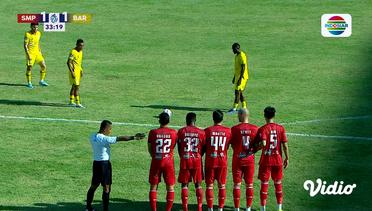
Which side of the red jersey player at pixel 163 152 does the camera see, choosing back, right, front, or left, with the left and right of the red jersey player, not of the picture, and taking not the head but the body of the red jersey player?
back

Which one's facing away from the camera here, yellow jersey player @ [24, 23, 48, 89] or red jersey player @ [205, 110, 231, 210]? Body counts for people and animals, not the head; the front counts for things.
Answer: the red jersey player

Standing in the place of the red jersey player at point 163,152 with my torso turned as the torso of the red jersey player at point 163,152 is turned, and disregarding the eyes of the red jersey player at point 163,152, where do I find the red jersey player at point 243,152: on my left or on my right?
on my right

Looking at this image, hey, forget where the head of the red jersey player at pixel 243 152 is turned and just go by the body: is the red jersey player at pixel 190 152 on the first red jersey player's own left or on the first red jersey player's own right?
on the first red jersey player's own left

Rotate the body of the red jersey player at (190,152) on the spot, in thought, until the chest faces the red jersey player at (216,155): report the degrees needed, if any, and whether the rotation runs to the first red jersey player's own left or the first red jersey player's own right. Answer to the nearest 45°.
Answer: approximately 90° to the first red jersey player's own right

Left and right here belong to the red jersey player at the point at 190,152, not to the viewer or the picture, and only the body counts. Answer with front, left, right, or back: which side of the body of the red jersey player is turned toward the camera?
back

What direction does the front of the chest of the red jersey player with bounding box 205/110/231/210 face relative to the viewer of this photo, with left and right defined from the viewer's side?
facing away from the viewer

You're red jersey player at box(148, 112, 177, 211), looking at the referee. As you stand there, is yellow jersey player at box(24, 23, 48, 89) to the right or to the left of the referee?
right

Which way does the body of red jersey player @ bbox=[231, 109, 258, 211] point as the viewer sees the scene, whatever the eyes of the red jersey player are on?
away from the camera

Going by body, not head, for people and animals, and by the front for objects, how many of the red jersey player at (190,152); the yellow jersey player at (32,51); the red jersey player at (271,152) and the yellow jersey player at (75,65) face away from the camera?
2

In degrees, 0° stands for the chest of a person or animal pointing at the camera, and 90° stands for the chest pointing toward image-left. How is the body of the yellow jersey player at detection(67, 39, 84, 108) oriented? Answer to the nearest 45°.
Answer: approximately 315°

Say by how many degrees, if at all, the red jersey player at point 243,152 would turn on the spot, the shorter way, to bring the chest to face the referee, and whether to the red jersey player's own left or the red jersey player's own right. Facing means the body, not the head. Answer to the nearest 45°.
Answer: approximately 90° to the red jersey player's own left

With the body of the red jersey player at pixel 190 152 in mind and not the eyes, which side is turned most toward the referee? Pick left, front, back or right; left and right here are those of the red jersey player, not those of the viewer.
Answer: left

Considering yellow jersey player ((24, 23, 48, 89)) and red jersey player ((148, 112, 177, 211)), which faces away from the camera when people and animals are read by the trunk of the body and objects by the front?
the red jersey player

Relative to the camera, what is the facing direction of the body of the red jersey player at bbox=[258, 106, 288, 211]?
away from the camera

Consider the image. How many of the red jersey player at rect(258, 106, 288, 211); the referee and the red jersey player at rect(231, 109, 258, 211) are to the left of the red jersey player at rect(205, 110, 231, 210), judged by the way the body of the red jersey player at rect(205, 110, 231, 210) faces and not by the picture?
1

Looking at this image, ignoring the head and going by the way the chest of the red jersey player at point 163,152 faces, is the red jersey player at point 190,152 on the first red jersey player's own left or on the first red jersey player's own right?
on the first red jersey player's own right

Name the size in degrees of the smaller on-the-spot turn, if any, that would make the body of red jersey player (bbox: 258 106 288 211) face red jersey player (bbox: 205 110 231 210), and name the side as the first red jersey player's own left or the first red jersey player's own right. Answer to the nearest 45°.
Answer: approximately 90° to the first red jersey player's own left

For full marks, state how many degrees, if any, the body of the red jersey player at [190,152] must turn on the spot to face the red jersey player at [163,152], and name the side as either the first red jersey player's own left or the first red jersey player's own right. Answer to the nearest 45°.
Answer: approximately 90° to the first red jersey player's own left

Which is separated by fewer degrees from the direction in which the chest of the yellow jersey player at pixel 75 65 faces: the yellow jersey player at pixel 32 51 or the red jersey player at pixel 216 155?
the red jersey player

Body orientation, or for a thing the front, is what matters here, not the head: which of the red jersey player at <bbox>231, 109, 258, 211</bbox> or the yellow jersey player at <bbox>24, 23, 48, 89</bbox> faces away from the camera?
the red jersey player
